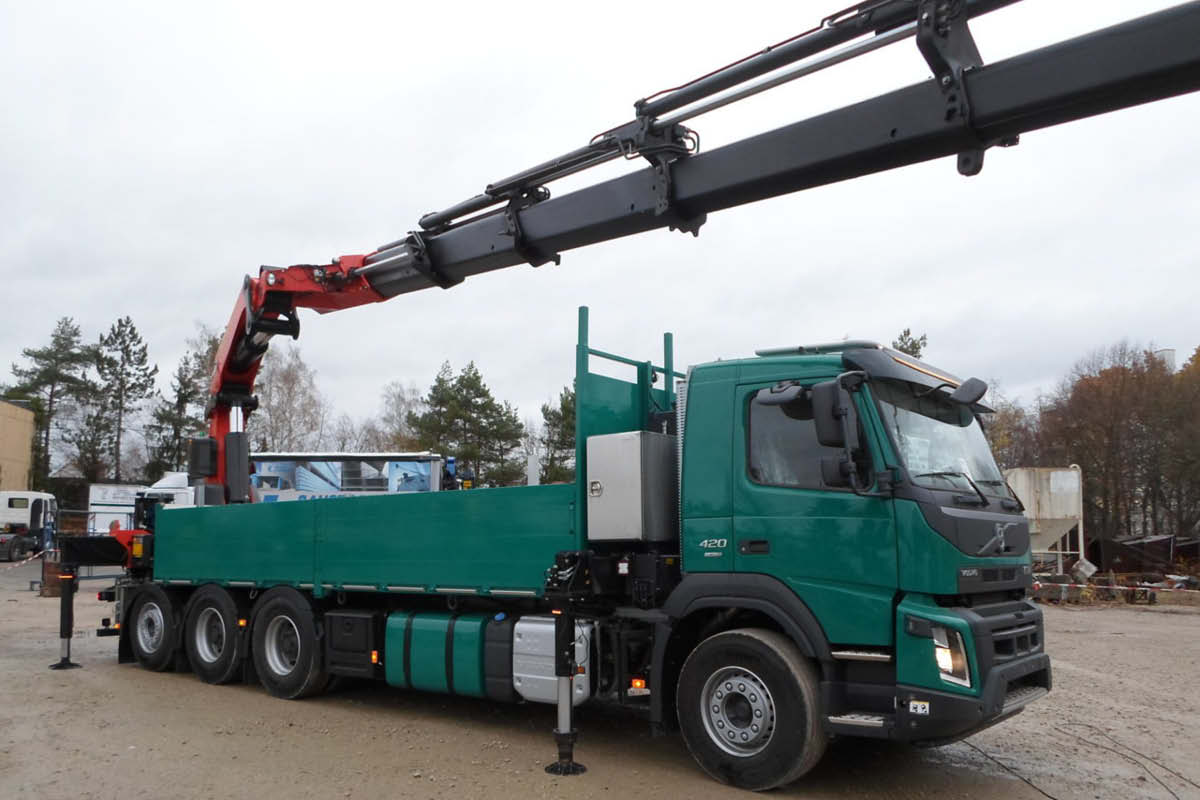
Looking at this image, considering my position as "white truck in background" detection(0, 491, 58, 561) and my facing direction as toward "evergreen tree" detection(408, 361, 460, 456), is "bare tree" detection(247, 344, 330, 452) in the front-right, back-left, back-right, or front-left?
front-left

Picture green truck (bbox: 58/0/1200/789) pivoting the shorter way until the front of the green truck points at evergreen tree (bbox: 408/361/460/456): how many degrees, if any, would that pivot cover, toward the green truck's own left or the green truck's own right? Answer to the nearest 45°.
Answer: approximately 135° to the green truck's own left

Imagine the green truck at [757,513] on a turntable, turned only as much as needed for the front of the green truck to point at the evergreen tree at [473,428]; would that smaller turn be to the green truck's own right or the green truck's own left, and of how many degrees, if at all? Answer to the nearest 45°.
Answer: approximately 135° to the green truck's own left

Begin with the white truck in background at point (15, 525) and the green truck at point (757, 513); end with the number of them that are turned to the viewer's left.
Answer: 0

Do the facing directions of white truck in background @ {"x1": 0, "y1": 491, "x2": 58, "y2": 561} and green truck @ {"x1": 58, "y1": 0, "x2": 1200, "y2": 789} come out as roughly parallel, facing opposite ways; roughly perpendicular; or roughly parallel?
roughly perpendicular

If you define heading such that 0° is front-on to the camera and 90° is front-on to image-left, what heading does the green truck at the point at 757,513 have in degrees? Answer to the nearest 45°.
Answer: approximately 315°
